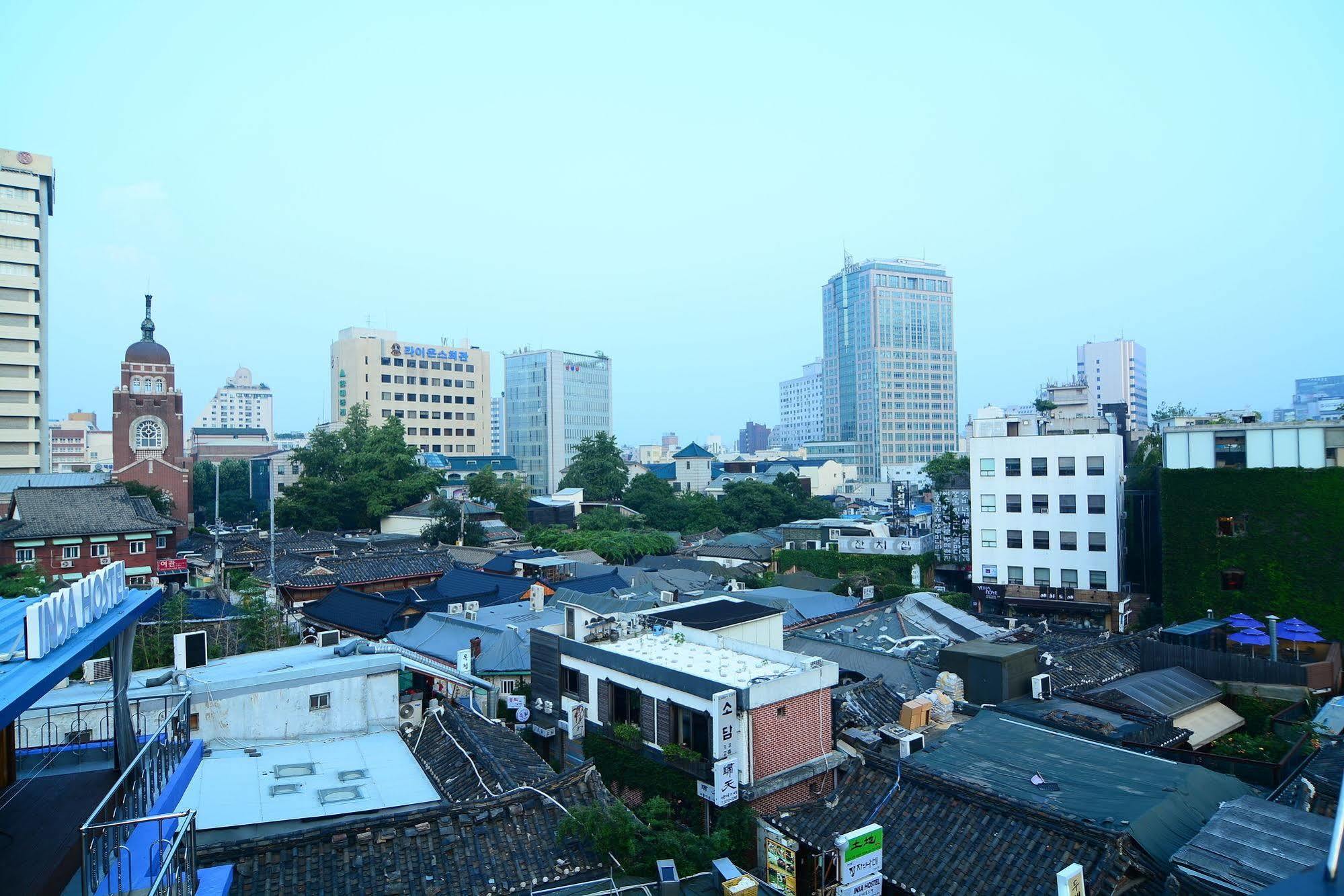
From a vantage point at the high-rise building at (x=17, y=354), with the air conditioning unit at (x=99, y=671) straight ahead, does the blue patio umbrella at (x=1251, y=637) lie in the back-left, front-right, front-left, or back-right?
front-left

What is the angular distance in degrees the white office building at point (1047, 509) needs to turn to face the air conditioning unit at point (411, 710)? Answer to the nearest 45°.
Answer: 0° — it already faces it

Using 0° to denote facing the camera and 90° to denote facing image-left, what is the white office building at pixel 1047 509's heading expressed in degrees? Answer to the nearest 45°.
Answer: approximately 0°

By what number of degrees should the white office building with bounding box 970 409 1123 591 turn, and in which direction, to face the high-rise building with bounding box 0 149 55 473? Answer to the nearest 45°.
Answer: approximately 90° to its right

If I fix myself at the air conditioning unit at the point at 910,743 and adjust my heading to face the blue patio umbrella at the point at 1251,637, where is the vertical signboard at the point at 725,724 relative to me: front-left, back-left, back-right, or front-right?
back-left

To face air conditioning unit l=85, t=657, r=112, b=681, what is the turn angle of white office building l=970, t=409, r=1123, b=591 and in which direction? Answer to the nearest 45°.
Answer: approximately 45° to its right

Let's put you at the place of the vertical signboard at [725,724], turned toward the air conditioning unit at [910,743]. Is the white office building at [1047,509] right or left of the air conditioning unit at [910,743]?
left

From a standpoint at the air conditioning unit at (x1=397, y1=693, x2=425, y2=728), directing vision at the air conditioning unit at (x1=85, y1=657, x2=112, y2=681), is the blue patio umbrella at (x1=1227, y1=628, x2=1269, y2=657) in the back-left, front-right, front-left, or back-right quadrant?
back-right

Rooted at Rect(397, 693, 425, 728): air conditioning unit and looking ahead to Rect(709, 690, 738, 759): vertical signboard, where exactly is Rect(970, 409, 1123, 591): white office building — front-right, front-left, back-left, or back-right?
front-left

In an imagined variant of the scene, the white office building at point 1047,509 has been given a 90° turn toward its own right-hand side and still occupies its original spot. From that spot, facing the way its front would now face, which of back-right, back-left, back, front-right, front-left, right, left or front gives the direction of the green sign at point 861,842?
left

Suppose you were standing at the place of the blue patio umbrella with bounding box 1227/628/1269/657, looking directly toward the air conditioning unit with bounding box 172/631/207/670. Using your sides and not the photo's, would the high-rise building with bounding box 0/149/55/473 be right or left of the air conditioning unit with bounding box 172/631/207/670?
right

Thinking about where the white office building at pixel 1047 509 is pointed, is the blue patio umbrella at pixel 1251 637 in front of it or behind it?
in front

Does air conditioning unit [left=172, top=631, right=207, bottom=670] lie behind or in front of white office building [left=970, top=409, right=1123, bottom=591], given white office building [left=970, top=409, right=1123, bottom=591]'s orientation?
in front

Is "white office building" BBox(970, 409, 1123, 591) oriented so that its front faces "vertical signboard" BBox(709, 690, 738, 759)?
yes

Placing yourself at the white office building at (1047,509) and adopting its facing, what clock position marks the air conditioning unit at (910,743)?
The air conditioning unit is roughly at 12 o'clock from the white office building.
